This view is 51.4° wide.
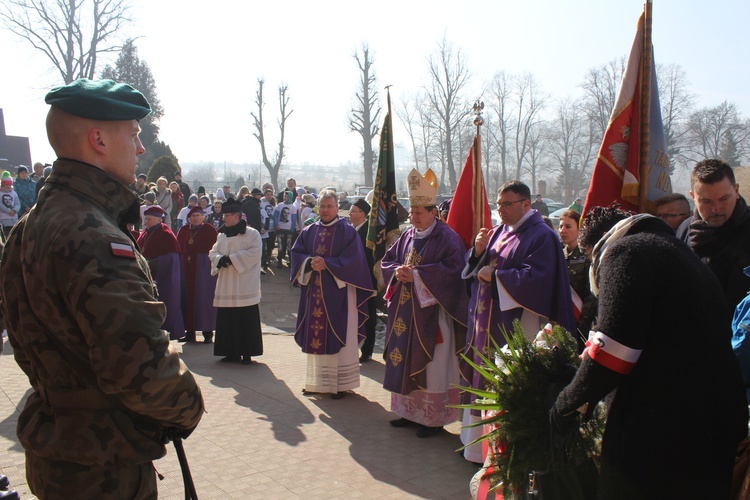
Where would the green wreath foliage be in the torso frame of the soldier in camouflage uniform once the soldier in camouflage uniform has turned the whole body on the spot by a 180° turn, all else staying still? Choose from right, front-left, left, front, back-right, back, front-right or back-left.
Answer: back-left

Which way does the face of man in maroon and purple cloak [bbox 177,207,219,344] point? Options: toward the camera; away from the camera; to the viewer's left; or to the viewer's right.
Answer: toward the camera

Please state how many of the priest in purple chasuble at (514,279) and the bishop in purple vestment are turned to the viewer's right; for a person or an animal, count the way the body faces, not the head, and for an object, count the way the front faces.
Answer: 0

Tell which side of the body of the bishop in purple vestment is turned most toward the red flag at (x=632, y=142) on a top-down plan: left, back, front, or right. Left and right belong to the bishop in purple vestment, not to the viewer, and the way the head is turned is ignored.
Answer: left

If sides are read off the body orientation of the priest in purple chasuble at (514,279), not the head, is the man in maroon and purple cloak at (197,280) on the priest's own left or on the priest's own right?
on the priest's own right

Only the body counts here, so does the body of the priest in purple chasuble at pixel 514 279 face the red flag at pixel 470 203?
no

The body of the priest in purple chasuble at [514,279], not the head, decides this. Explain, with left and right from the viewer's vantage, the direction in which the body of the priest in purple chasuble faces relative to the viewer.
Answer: facing the viewer and to the left of the viewer

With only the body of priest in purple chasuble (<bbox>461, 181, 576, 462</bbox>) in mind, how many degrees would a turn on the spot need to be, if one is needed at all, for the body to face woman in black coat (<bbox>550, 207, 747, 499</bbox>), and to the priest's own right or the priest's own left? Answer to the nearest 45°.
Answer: approximately 45° to the priest's own left

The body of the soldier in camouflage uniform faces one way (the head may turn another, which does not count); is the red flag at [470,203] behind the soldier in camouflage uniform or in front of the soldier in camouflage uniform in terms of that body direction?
in front

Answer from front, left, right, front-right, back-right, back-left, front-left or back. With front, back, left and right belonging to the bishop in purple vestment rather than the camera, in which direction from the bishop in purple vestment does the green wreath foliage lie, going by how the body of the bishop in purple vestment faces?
front-left

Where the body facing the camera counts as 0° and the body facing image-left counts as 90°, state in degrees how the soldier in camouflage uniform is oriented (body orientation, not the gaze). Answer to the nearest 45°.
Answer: approximately 225°

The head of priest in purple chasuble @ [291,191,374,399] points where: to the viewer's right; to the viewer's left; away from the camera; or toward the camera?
toward the camera

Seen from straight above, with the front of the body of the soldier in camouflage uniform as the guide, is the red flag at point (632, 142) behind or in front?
in front

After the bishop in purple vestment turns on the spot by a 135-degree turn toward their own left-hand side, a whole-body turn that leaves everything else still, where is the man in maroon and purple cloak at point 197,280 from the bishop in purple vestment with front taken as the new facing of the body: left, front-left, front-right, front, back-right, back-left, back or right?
back-left

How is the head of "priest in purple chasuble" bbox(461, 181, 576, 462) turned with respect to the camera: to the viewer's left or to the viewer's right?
to the viewer's left

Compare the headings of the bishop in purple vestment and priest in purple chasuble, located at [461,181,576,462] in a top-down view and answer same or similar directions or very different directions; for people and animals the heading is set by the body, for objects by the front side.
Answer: same or similar directions

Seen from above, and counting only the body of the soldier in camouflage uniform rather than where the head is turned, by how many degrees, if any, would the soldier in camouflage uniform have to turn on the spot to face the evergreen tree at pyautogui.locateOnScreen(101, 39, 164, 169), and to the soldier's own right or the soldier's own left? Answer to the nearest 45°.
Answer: approximately 45° to the soldier's own left

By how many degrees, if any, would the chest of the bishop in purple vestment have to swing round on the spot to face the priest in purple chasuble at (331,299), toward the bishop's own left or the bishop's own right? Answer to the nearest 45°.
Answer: approximately 90° to the bishop's own right

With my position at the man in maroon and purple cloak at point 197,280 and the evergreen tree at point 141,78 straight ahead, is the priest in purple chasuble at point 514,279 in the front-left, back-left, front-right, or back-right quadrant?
back-right
